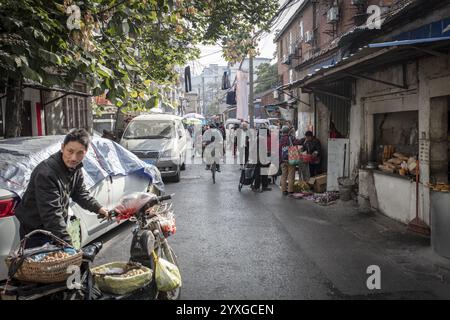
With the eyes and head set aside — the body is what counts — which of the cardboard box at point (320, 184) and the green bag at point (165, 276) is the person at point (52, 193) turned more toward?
the green bag

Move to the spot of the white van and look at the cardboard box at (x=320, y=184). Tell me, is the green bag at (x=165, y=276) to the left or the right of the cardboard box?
right

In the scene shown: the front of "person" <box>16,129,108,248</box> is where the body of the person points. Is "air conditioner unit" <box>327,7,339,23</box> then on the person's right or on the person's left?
on the person's left

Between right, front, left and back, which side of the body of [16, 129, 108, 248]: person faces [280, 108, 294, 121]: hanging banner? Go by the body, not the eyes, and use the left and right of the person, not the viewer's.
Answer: left

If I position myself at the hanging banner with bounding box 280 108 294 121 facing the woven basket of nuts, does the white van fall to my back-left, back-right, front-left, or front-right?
front-right

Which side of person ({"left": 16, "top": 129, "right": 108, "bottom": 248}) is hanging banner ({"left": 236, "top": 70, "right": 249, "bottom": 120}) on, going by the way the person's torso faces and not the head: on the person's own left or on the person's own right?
on the person's own left

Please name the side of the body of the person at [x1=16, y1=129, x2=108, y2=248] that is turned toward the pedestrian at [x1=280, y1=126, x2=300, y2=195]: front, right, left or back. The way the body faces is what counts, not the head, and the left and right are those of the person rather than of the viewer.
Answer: left

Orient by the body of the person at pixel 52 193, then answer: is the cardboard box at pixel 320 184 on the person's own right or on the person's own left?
on the person's own left

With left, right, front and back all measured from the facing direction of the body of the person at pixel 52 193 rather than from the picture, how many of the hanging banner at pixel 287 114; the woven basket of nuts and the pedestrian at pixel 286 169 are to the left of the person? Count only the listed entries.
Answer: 2

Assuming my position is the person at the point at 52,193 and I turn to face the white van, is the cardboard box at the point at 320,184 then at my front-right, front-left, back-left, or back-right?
front-right

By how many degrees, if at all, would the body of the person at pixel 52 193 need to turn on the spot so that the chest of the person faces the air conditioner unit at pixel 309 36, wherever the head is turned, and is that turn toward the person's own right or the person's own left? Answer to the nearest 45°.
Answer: approximately 90° to the person's own left

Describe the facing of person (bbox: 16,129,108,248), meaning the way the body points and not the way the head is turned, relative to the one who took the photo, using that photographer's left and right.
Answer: facing the viewer and to the right of the viewer

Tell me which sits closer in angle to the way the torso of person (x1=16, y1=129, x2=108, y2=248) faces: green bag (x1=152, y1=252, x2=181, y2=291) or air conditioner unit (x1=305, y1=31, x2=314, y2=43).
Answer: the green bag

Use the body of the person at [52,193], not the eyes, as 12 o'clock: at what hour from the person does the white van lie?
The white van is roughly at 8 o'clock from the person.

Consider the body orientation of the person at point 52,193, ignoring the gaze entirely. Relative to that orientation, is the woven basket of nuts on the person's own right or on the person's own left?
on the person's own right

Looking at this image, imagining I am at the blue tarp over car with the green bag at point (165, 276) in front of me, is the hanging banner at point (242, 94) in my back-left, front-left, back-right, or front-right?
back-left
